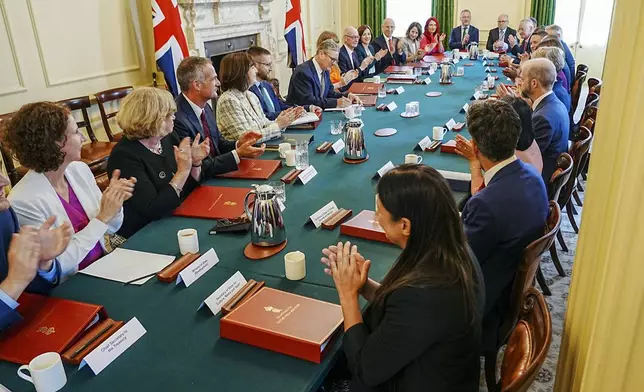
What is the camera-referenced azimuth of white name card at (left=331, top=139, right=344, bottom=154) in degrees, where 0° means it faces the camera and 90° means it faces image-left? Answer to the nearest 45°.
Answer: approximately 315°

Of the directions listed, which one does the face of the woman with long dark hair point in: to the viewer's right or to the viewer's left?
to the viewer's left

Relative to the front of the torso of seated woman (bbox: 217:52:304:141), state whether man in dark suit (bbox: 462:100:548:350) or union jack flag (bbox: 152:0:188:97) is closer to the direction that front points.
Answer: the man in dark suit

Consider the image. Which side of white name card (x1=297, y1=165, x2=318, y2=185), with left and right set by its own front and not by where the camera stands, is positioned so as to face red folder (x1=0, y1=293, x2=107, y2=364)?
right

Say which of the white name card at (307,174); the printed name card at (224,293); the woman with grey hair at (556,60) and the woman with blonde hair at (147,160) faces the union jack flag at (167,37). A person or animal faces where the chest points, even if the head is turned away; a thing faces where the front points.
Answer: the woman with grey hair

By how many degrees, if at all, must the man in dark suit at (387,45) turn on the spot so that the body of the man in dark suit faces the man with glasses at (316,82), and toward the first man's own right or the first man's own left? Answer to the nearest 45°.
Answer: approximately 45° to the first man's own right

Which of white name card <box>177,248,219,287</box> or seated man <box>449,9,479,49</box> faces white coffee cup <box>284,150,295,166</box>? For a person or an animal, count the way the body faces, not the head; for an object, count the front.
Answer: the seated man

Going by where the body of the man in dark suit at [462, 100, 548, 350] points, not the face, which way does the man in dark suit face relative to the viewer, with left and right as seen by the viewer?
facing away from the viewer and to the left of the viewer

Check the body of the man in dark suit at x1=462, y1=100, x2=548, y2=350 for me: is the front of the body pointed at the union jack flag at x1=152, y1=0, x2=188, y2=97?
yes

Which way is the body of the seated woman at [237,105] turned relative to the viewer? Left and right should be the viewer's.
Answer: facing to the right of the viewer

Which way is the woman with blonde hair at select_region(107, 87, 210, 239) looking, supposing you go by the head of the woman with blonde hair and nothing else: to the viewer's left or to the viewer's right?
to the viewer's right
